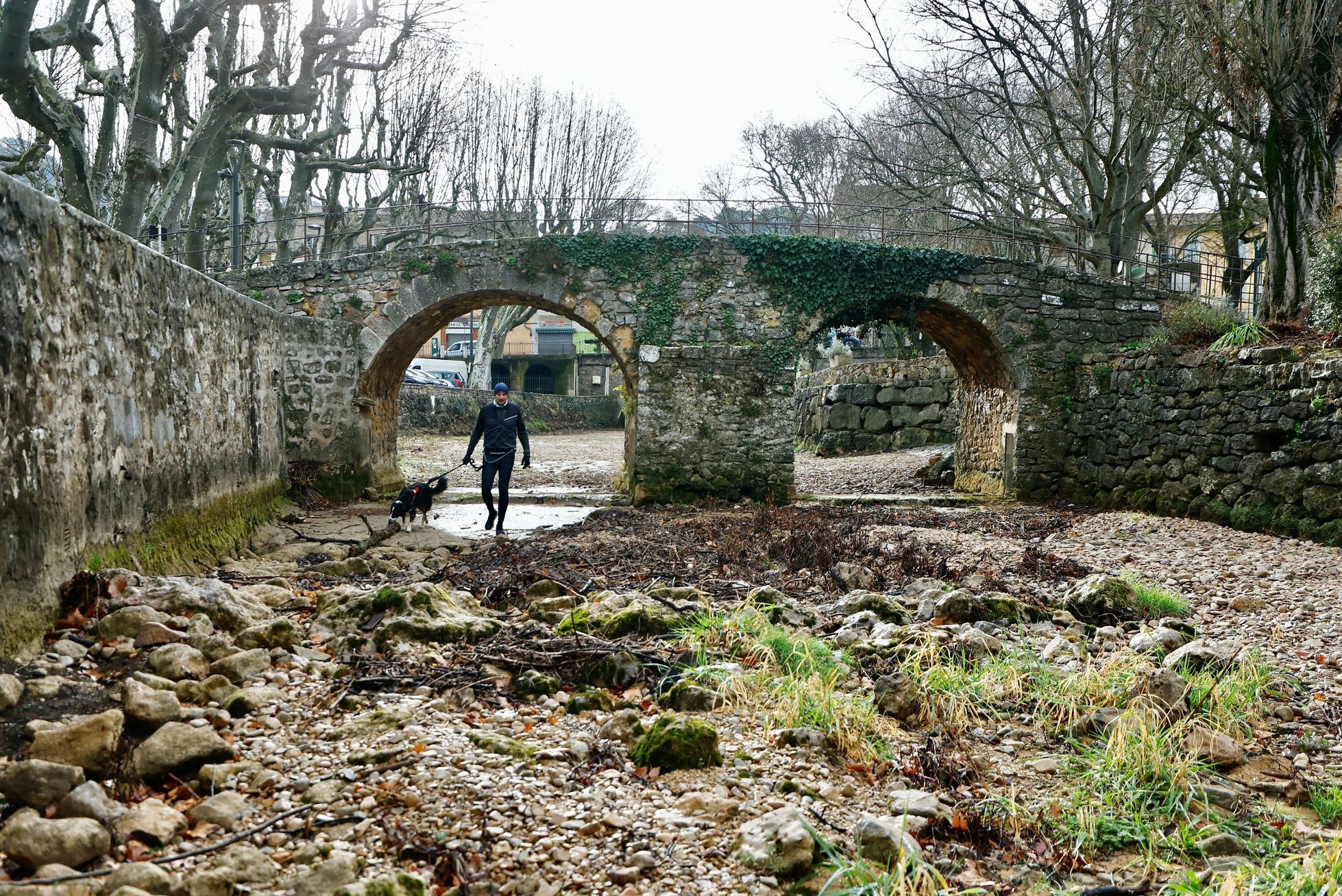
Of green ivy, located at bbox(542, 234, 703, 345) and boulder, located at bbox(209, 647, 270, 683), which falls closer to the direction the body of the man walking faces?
the boulder

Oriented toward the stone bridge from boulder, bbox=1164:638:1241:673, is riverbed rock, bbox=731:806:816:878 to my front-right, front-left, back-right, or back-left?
back-left

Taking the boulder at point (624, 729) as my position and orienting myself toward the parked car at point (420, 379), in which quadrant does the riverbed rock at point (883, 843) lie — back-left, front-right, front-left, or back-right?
back-right

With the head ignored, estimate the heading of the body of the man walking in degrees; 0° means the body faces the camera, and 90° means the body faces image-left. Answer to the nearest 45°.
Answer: approximately 0°
